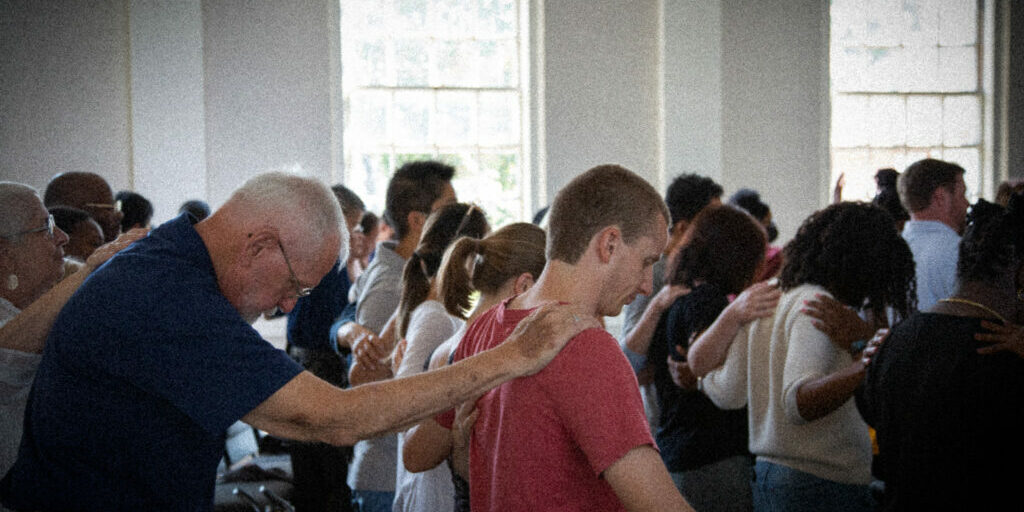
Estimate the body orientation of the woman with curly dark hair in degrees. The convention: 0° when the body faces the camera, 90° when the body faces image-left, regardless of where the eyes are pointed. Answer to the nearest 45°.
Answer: approximately 225°

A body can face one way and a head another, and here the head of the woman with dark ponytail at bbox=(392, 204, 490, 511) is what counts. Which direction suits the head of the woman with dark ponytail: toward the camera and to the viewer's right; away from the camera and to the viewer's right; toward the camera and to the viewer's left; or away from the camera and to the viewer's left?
away from the camera and to the viewer's right

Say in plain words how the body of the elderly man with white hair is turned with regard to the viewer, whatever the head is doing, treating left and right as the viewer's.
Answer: facing to the right of the viewer

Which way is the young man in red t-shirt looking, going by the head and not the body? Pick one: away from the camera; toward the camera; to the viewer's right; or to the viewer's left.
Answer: to the viewer's right

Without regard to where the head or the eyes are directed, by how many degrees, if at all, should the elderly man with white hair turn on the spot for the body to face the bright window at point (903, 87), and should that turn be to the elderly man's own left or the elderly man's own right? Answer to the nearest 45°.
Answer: approximately 45° to the elderly man's own left

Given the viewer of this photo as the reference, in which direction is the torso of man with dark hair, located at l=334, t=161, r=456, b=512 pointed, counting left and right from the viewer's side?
facing to the right of the viewer

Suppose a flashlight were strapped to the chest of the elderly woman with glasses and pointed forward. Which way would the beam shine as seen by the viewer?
to the viewer's right

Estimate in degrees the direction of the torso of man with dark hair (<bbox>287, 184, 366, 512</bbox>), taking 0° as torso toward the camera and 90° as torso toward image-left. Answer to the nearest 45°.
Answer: approximately 270°

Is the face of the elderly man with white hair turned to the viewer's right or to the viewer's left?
to the viewer's right
